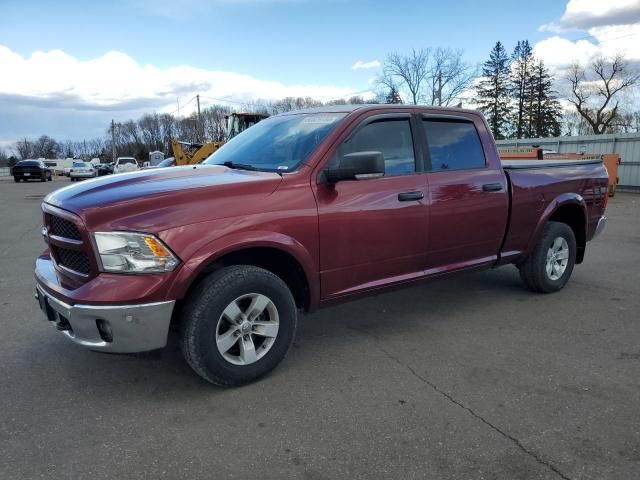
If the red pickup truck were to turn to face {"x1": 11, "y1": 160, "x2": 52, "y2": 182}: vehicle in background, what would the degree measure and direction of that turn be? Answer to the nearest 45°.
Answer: approximately 90° to its right

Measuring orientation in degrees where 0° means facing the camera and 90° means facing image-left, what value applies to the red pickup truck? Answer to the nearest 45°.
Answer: approximately 45°

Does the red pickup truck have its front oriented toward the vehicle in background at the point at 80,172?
no
